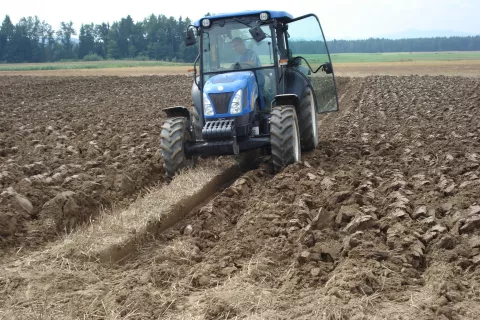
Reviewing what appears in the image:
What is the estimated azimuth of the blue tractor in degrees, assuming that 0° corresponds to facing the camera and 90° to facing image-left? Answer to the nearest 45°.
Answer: approximately 0°
